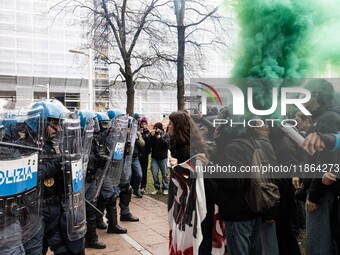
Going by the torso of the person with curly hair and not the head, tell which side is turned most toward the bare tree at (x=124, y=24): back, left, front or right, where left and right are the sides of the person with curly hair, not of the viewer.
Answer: right

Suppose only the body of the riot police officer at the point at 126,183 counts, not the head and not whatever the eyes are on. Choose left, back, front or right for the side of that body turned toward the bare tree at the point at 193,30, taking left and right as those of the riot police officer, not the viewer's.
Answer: left

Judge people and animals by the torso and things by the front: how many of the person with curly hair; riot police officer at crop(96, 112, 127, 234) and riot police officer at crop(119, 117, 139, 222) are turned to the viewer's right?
2

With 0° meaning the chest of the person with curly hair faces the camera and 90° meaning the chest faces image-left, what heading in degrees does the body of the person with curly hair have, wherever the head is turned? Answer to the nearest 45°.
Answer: approximately 90°

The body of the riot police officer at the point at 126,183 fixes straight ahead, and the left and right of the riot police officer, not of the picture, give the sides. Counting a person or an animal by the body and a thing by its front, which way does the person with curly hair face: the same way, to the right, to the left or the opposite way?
the opposite way

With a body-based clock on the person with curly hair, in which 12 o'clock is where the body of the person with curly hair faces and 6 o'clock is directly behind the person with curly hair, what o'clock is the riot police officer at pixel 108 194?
The riot police officer is roughly at 2 o'clock from the person with curly hair.

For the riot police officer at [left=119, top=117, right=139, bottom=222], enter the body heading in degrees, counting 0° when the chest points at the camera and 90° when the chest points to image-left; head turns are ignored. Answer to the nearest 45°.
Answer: approximately 270°

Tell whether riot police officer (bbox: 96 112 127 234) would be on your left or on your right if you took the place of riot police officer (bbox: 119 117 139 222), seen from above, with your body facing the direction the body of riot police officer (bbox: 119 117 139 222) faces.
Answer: on your right

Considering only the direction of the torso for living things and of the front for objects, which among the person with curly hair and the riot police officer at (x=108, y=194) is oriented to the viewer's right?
the riot police officer

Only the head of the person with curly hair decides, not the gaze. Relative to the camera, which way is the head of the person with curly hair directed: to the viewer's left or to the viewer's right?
to the viewer's left

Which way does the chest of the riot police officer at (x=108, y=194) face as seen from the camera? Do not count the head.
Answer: to the viewer's right

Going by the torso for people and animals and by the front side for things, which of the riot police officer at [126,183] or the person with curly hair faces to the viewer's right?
the riot police officer

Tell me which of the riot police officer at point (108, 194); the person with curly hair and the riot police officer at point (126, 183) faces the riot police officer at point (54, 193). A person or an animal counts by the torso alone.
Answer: the person with curly hair

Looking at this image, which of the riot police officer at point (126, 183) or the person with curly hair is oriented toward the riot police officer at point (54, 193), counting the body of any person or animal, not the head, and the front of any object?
the person with curly hair
